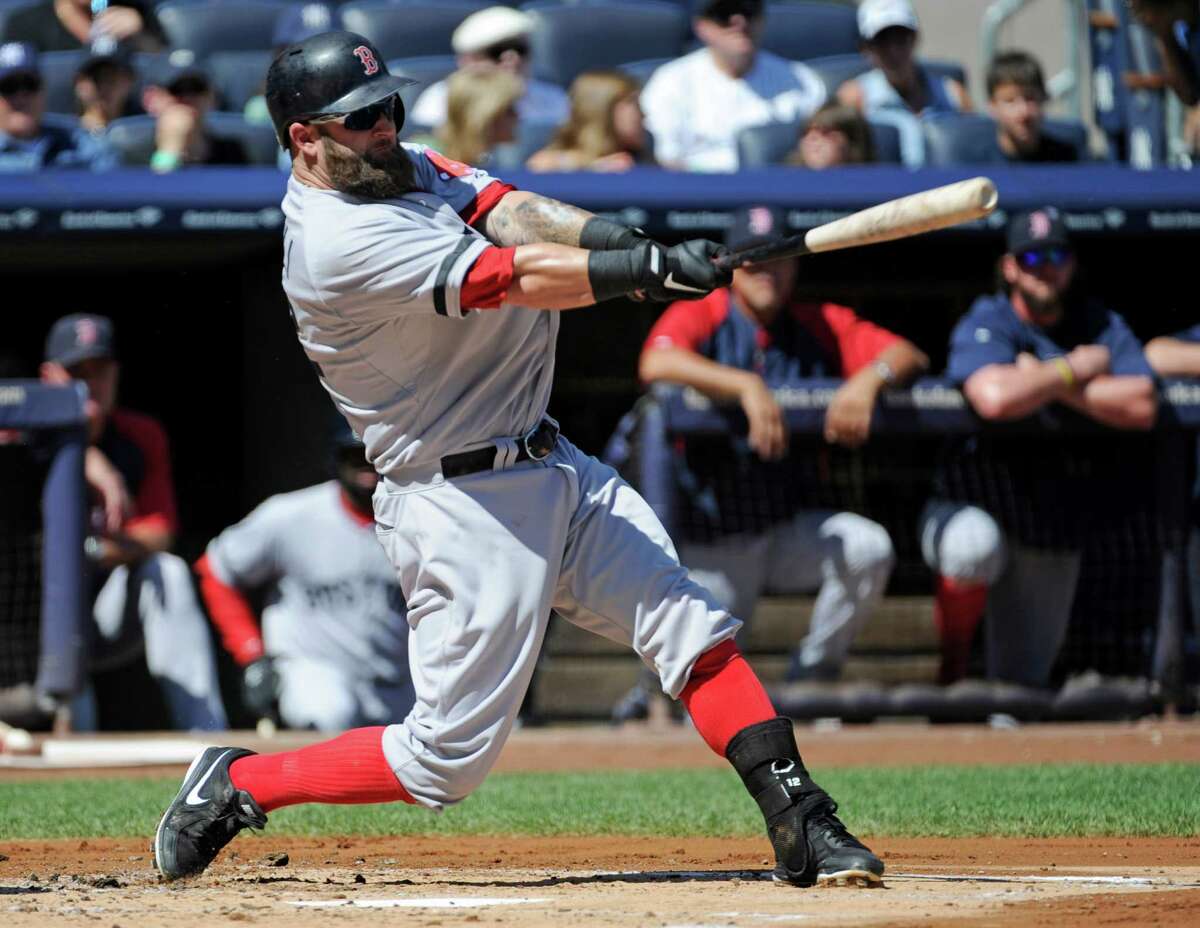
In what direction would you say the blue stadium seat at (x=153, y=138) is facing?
toward the camera

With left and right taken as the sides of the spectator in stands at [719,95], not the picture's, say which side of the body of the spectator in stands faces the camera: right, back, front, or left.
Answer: front

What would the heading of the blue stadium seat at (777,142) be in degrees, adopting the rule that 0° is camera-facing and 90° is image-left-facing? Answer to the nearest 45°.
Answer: approximately 0°

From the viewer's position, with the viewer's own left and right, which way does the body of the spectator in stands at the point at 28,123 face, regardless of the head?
facing the viewer

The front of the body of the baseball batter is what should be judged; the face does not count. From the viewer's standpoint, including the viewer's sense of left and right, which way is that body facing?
facing to the right of the viewer

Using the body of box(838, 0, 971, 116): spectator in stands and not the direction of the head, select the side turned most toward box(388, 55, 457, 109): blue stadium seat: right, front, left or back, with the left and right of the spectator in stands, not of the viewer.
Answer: right

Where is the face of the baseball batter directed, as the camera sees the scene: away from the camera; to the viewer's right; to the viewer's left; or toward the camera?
to the viewer's right

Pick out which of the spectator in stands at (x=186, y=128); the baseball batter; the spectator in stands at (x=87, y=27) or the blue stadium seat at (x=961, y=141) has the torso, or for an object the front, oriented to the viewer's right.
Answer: the baseball batter

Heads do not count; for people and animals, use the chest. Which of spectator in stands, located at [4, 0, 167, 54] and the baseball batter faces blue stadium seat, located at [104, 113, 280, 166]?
the spectator in stands
